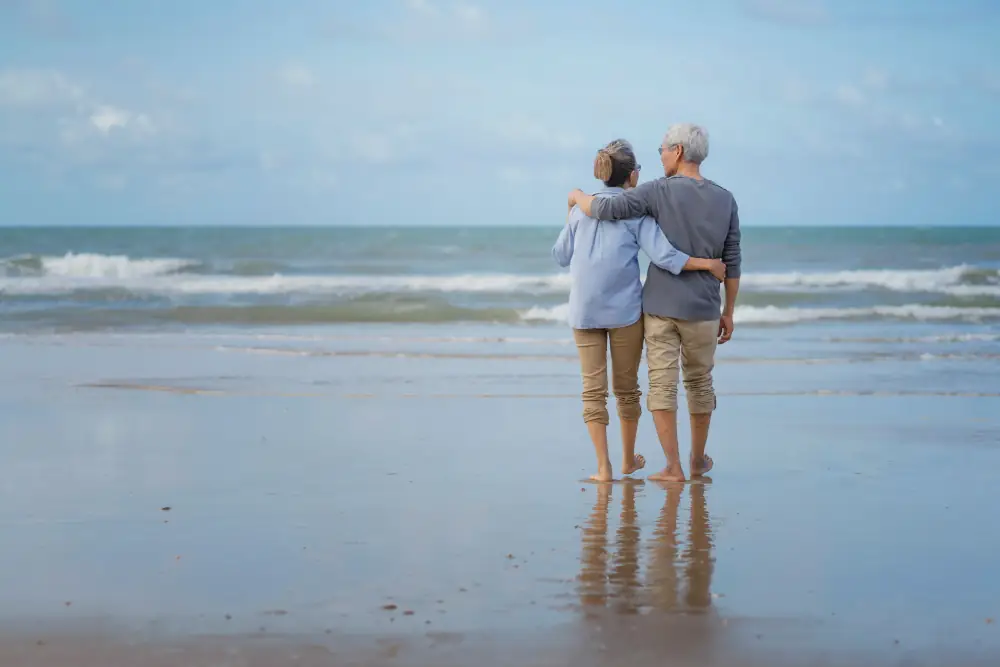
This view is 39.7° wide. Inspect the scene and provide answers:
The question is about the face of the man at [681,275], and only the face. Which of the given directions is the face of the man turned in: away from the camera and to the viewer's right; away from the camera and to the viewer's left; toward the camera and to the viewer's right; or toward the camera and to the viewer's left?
away from the camera and to the viewer's left

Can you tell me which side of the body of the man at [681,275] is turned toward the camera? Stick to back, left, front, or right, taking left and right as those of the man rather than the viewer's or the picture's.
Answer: back
